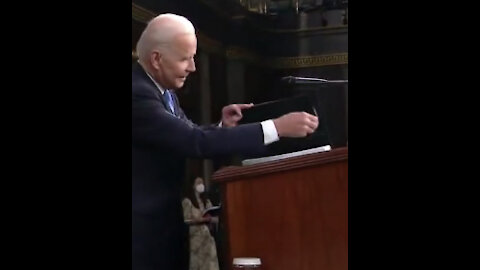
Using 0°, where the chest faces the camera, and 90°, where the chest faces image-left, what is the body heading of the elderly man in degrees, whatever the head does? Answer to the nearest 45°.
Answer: approximately 270°

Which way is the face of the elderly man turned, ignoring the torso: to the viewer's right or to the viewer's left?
to the viewer's right

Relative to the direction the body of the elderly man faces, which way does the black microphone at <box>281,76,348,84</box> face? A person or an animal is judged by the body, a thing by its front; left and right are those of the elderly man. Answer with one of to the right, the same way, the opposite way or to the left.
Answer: the opposite way

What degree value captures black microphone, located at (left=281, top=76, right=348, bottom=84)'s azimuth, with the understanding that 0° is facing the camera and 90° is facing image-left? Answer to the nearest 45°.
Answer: approximately 90°

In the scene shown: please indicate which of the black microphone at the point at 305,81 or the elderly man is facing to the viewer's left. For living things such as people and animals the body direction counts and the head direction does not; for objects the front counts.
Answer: the black microphone

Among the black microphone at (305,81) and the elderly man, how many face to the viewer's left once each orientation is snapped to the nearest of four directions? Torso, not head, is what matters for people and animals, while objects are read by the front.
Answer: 1
